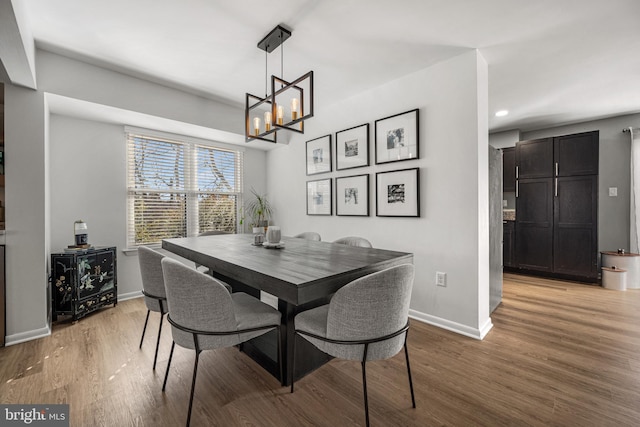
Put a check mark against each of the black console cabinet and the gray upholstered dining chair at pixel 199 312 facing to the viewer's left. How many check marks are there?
0

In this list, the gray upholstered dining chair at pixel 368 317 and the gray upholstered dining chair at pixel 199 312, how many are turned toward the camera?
0

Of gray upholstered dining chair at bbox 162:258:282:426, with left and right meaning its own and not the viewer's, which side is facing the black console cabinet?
left

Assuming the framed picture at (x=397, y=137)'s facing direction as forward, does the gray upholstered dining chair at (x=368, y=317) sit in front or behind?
in front

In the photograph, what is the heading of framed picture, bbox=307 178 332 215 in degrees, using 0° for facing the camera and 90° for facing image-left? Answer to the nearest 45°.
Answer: approximately 45°

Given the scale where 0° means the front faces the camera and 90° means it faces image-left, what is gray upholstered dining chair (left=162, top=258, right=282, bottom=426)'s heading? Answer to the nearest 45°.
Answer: approximately 225°

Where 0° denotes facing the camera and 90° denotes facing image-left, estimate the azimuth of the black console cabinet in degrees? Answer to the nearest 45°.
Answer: approximately 315°

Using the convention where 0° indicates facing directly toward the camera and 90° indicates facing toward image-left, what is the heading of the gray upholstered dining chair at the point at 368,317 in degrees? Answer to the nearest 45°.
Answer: approximately 135°

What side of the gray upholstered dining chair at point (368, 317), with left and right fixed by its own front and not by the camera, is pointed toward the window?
front

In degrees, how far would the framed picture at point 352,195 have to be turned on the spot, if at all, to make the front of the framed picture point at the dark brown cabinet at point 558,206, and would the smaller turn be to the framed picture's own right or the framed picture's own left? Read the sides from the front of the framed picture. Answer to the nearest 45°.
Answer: approximately 135° to the framed picture's own left

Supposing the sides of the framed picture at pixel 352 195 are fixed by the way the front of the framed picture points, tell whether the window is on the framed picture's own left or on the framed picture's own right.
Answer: on the framed picture's own right

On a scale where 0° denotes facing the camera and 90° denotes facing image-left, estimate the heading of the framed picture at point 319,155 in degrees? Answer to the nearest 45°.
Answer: approximately 45°

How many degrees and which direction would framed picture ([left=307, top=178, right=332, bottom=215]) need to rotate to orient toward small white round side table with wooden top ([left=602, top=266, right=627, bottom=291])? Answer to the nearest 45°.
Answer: approximately 135° to its left

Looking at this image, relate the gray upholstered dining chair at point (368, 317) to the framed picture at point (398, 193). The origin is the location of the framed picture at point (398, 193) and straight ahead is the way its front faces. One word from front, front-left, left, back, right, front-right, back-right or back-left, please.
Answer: front-left

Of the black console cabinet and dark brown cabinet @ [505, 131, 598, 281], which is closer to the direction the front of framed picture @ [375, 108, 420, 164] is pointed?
the black console cabinet
